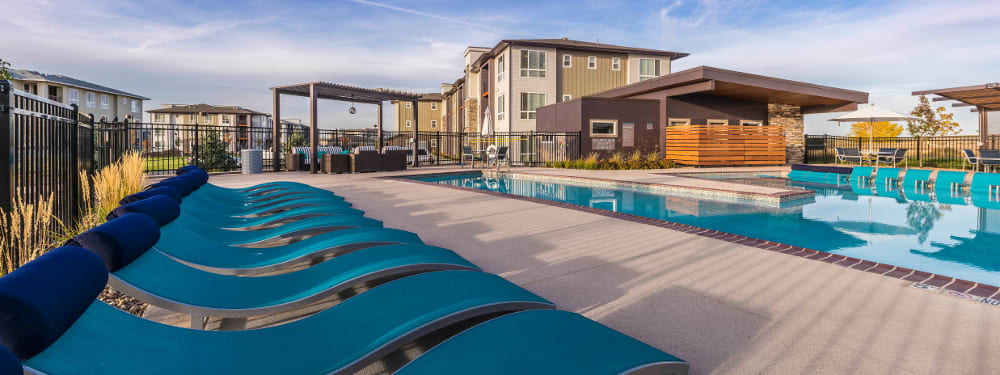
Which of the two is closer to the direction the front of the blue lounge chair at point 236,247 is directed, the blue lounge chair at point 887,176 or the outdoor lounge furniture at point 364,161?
the blue lounge chair

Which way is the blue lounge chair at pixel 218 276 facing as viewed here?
to the viewer's right

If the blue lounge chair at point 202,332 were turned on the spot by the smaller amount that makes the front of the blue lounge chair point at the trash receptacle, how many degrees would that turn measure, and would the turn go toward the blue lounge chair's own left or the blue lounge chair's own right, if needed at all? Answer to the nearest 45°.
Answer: approximately 90° to the blue lounge chair's own left

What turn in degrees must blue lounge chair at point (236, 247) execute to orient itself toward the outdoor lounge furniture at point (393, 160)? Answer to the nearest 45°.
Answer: approximately 90° to its left

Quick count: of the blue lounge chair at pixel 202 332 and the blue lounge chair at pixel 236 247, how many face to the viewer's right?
2

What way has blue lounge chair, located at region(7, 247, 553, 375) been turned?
to the viewer's right

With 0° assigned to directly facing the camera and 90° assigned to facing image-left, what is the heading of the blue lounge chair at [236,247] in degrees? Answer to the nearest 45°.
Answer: approximately 270°
